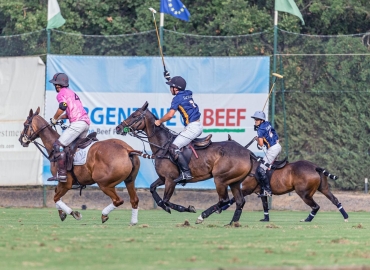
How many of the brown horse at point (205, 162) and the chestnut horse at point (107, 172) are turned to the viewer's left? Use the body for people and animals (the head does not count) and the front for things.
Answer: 2

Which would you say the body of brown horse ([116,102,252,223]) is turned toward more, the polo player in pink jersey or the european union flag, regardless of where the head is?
the polo player in pink jersey

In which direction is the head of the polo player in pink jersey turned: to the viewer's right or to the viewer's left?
to the viewer's left

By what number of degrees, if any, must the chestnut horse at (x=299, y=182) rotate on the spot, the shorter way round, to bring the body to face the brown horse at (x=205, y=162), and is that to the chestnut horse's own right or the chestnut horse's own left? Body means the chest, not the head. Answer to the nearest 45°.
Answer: approximately 45° to the chestnut horse's own left

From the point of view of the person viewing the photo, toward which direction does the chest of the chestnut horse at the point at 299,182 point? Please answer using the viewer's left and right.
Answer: facing to the left of the viewer

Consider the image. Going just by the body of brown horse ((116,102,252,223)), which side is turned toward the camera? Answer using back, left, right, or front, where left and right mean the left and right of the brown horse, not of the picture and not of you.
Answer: left

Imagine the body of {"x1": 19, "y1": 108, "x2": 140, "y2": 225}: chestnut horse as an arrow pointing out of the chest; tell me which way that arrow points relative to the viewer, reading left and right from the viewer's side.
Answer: facing to the left of the viewer

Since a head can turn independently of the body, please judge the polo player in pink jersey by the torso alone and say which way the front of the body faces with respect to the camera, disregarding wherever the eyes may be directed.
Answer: to the viewer's left

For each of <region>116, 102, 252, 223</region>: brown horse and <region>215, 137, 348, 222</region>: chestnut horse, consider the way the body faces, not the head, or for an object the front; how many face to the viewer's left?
2
